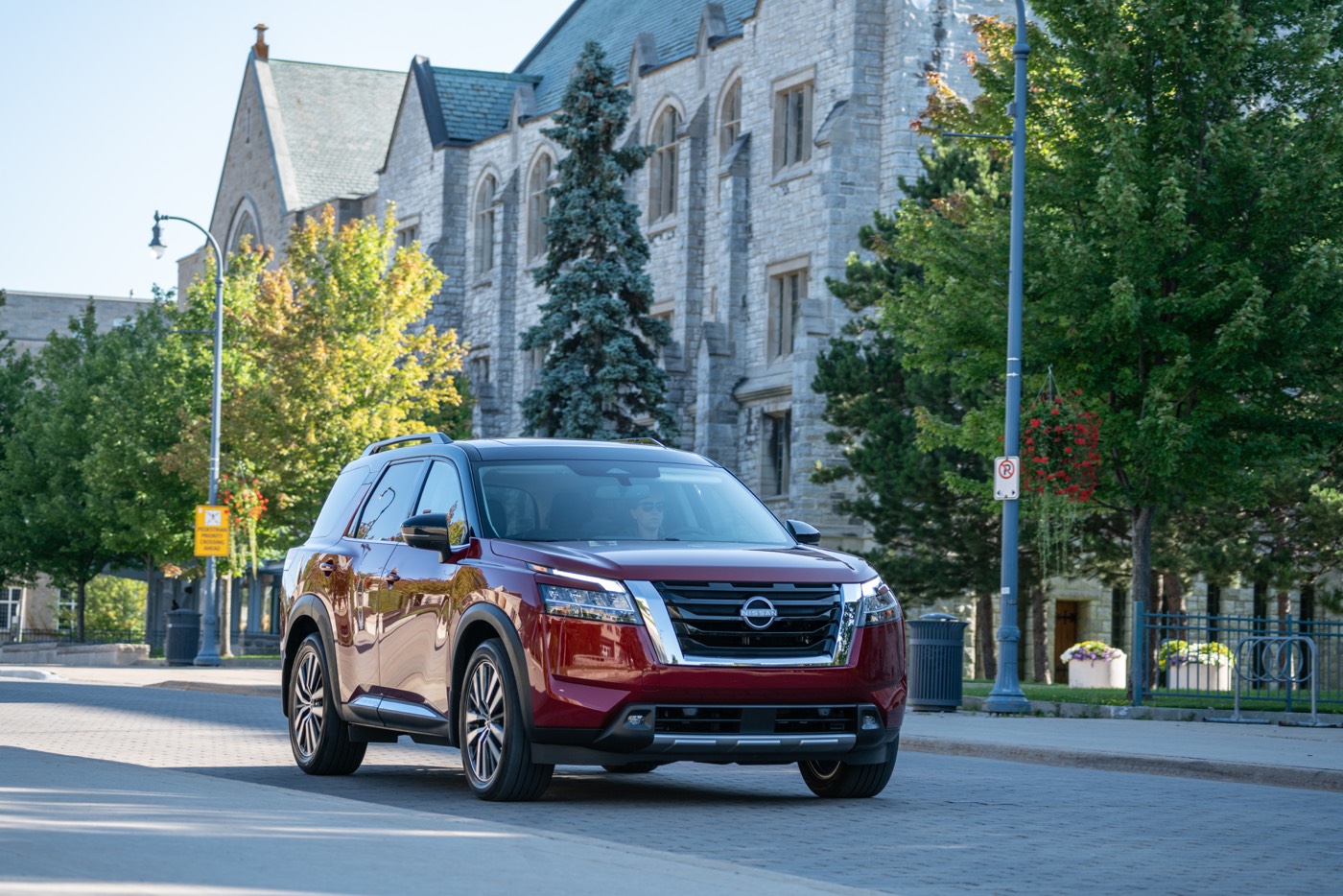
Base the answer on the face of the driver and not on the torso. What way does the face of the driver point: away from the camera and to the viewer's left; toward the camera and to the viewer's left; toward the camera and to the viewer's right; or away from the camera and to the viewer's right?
toward the camera and to the viewer's right

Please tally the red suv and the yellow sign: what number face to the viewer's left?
0

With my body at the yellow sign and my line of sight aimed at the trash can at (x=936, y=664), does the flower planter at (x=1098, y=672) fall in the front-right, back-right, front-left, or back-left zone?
front-left

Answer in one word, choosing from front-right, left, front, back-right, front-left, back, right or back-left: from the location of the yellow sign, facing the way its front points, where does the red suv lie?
front

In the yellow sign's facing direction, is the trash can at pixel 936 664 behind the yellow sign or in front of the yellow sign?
in front

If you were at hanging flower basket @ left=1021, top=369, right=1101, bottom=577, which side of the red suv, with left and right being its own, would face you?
left

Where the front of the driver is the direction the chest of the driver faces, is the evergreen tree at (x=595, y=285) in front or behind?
behind

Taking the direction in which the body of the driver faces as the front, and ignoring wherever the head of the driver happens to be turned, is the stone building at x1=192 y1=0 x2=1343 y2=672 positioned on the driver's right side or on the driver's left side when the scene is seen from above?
on the driver's left side

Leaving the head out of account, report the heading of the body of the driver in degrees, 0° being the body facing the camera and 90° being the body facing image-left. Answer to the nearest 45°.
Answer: approximately 315°

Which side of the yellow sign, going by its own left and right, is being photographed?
front

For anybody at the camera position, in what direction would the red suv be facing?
facing the viewer and to the right of the viewer

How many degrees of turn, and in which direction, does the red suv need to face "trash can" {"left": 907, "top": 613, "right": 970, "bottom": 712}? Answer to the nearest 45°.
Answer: approximately 135° to its left
